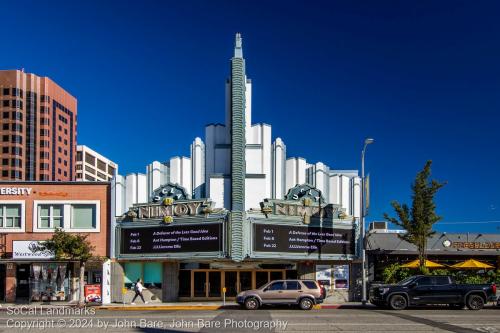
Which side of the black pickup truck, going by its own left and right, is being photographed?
left

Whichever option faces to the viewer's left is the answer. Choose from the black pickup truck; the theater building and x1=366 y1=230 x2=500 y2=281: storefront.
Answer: the black pickup truck

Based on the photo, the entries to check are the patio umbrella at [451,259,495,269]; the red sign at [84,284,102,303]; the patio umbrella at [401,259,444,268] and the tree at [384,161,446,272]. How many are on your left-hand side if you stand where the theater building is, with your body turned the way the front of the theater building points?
3

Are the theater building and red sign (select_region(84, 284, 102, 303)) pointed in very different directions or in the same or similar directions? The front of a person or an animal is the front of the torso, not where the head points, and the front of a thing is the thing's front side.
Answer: same or similar directions

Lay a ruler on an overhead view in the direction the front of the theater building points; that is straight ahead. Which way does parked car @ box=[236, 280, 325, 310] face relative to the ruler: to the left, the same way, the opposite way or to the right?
to the right

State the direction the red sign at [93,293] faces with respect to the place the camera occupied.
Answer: facing the viewer

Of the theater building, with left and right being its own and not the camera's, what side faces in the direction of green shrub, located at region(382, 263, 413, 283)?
left

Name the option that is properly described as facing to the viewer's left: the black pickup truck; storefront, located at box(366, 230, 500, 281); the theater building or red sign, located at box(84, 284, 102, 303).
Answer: the black pickup truck

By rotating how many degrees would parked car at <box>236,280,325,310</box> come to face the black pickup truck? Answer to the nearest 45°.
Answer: approximately 180°

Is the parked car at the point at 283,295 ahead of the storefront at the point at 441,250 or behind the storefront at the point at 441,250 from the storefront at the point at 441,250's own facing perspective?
ahead

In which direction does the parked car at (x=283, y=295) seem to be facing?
to the viewer's left

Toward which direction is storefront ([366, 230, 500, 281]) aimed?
toward the camera

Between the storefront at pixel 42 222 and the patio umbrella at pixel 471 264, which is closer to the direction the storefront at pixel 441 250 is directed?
the patio umbrella
